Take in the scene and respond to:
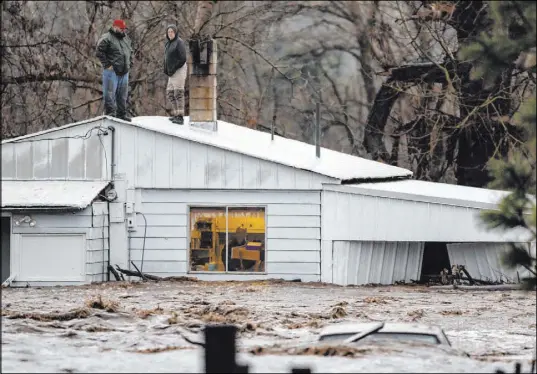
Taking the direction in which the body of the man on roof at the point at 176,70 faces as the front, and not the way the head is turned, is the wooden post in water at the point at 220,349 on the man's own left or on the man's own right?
on the man's own left

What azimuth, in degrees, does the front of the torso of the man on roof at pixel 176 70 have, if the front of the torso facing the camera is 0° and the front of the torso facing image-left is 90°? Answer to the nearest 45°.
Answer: approximately 45°

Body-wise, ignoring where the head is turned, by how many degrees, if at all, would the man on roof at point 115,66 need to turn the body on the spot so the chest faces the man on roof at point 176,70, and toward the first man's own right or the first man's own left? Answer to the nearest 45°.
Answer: approximately 90° to the first man's own left

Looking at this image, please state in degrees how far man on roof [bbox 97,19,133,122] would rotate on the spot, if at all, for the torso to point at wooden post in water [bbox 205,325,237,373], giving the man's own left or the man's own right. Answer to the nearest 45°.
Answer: approximately 45° to the man's own right

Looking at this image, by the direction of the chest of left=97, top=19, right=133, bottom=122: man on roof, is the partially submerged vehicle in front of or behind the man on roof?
in front

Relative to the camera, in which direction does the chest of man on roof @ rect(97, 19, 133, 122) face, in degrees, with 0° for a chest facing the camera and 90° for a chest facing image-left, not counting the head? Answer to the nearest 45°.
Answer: approximately 315°

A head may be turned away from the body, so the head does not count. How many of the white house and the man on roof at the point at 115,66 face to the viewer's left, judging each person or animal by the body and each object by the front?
0

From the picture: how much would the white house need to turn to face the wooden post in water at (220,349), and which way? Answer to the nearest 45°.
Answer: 0° — it already faces it
